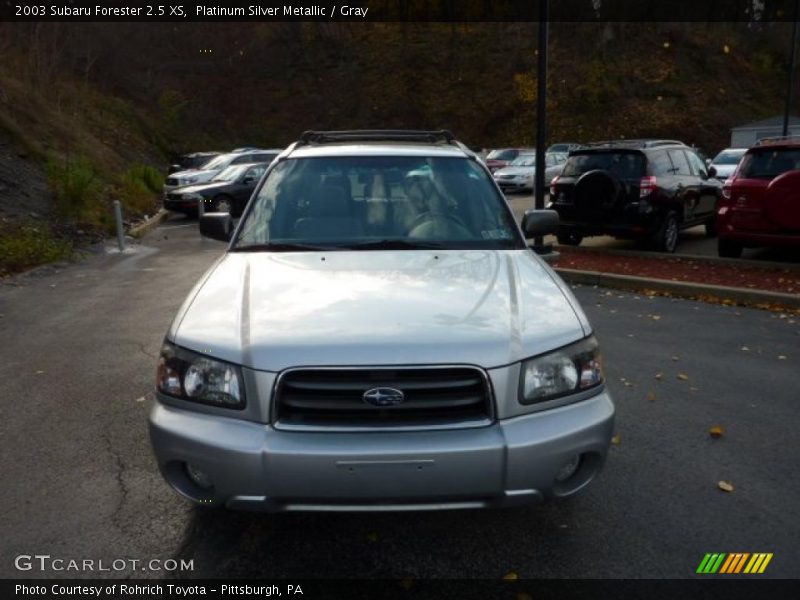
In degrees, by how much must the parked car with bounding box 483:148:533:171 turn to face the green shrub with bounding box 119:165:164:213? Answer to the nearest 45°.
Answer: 0° — it already faces it

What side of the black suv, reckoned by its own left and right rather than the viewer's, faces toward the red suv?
right

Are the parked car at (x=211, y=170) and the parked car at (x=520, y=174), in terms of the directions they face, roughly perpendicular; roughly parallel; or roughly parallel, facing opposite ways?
roughly parallel

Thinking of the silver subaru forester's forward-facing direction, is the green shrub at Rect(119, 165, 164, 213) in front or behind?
behind

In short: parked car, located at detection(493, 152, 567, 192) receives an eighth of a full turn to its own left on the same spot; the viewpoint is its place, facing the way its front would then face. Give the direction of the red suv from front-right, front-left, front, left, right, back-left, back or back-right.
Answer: front

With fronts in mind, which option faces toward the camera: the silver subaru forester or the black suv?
the silver subaru forester

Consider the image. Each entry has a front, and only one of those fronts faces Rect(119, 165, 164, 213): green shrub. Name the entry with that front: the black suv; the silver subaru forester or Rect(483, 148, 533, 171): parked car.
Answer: the parked car

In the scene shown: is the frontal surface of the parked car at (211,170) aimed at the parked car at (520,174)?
no

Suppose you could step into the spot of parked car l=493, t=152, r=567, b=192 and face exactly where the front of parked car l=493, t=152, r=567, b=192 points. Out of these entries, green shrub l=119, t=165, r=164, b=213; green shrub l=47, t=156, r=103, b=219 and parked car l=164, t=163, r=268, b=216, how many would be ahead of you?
3

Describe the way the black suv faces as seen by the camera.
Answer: facing away from the viewer and to the right of the viewer

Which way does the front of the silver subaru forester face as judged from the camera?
facing the viewer

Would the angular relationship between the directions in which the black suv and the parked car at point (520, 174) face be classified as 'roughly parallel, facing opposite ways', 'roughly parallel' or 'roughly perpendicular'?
roughly parallel, facing opposite ways

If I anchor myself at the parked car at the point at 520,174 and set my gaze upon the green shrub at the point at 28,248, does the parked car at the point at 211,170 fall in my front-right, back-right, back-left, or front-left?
front-right

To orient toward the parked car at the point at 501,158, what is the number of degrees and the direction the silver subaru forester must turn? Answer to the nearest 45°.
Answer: approximately 180°

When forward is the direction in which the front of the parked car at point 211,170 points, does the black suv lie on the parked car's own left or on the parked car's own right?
on the parked car's own left

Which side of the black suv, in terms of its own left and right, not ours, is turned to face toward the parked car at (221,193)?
left

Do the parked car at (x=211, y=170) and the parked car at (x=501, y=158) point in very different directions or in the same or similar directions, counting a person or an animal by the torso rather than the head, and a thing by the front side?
same or similar directions
